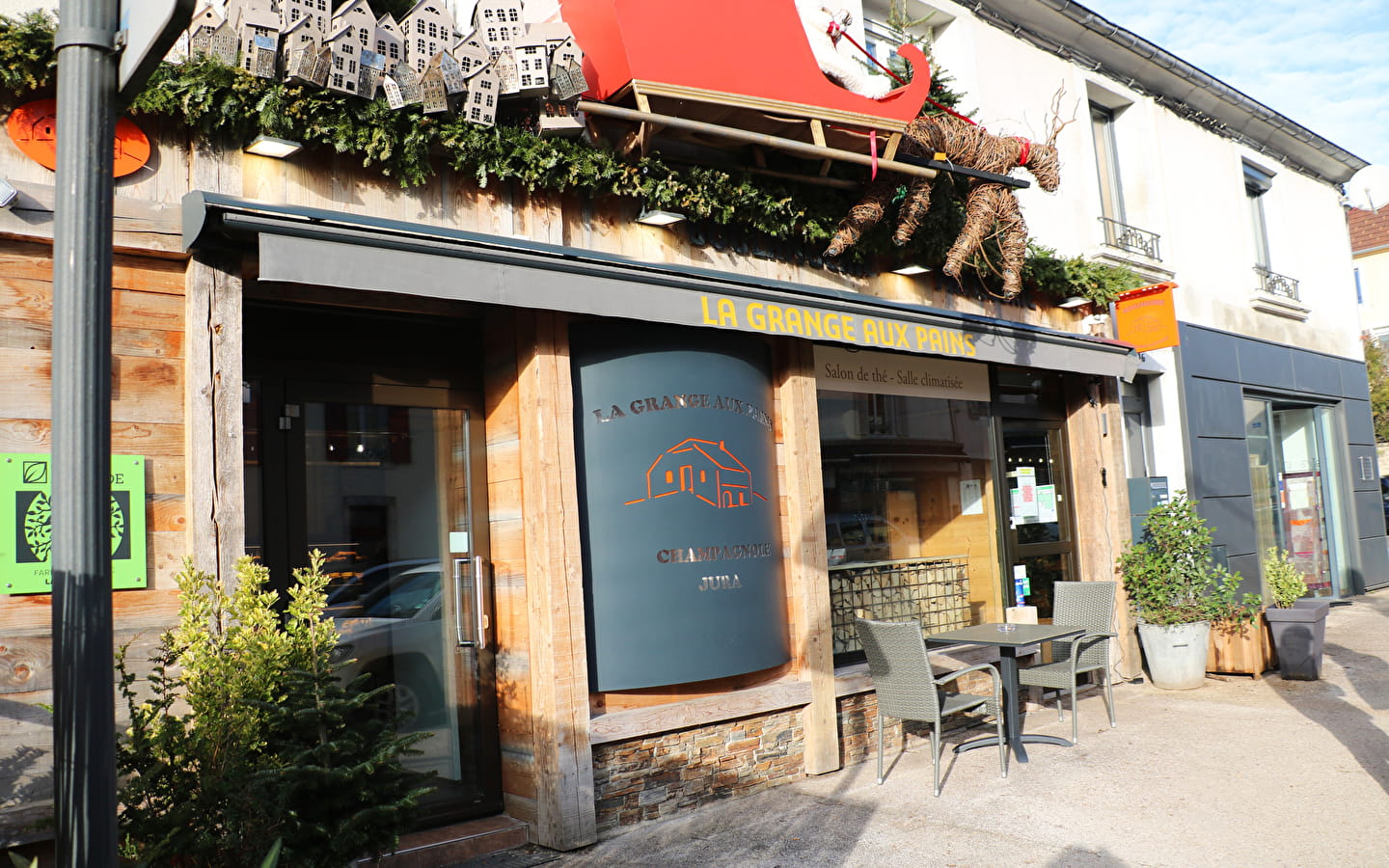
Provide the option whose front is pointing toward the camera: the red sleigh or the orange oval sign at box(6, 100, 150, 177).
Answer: the orange oval sign

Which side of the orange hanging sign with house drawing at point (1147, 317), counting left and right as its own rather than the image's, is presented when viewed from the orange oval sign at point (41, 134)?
front

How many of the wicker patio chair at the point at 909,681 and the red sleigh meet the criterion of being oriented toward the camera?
0

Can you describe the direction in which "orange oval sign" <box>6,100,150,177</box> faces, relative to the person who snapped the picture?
facing the viewer

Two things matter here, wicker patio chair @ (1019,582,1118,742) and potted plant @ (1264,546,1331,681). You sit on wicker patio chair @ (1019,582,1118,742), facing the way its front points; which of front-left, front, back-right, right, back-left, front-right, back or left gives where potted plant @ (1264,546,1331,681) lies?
back

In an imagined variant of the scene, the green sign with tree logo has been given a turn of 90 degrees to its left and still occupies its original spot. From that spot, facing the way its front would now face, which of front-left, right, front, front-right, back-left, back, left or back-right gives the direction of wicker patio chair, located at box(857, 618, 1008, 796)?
front

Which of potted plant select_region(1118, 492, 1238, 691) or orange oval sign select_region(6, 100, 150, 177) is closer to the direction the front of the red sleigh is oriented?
the potted plant

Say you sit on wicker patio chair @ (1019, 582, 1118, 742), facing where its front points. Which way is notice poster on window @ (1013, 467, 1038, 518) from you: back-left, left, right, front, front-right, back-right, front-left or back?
back-right

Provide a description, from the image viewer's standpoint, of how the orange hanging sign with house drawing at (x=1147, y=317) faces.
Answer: facing the viewer and to the left of the viewer

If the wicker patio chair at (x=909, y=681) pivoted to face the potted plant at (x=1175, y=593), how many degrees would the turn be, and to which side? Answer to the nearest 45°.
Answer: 0° — it already faces it

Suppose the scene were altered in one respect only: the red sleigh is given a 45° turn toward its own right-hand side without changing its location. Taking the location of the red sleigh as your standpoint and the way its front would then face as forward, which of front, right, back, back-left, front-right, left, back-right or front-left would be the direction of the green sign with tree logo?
back-right

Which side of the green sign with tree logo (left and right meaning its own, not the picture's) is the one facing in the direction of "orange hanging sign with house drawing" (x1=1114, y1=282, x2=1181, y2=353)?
left

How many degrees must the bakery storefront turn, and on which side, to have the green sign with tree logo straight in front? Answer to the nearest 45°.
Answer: approximately 90° to its right

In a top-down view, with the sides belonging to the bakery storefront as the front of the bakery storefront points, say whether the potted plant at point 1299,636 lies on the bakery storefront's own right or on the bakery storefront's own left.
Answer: on the bakery storefront's own left

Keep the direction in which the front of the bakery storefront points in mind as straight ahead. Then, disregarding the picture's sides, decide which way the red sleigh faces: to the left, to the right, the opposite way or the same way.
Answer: to the left

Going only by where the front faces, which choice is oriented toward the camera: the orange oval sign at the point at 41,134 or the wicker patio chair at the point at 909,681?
the orange oval sign

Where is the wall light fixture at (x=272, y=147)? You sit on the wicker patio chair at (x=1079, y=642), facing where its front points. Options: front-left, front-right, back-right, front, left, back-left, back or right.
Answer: front
